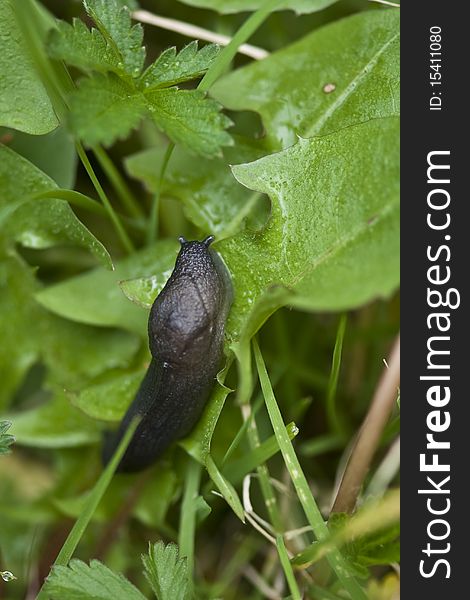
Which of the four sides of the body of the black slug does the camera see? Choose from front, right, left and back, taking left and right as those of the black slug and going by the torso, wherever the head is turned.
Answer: back
